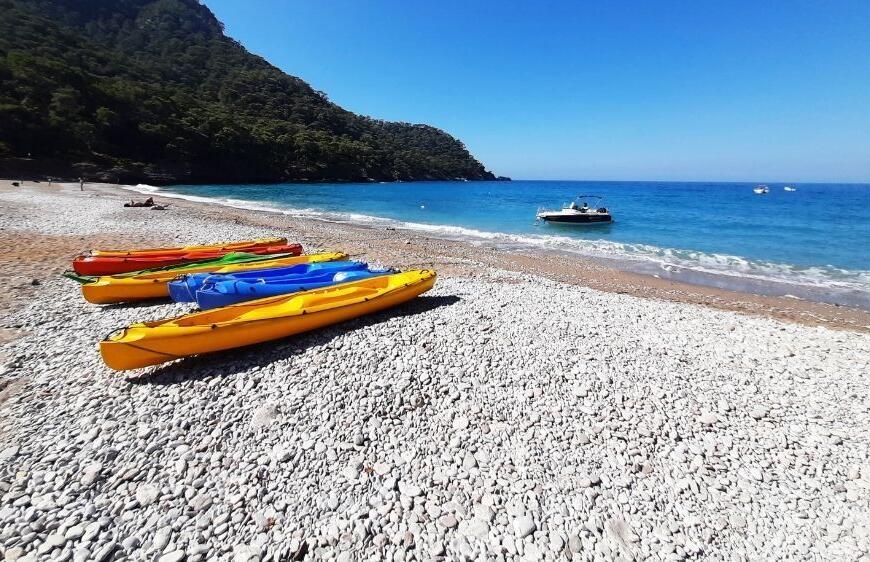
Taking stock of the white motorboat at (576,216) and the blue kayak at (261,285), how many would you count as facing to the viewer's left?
1

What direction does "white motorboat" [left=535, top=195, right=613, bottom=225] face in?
to the viewer's left

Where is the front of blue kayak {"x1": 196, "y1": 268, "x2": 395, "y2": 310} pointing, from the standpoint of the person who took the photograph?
facing away from the viewer and to the right of the viewer

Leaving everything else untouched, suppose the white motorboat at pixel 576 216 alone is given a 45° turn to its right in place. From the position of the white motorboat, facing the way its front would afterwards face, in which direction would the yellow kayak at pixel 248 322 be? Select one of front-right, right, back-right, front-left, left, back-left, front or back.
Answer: back-left

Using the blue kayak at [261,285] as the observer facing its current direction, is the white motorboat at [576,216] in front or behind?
in front

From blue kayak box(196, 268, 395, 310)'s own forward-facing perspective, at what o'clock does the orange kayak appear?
The orange kayak is roughly at 9 o'clock from the blue kayak.

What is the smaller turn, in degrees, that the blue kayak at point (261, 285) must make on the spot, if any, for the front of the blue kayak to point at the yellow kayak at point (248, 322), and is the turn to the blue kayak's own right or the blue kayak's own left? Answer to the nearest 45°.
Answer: approximately 135° to the blue kayak's own right
